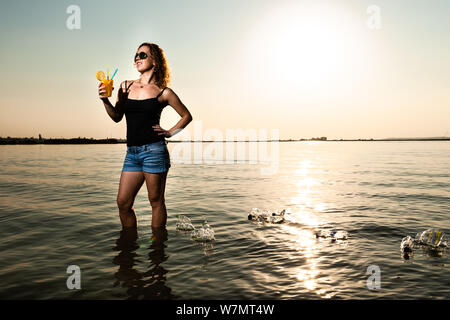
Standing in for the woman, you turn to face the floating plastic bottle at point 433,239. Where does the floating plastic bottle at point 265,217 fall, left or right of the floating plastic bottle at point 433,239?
left

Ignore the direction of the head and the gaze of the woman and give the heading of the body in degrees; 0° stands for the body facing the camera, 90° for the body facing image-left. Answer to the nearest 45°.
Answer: approximately 45°
